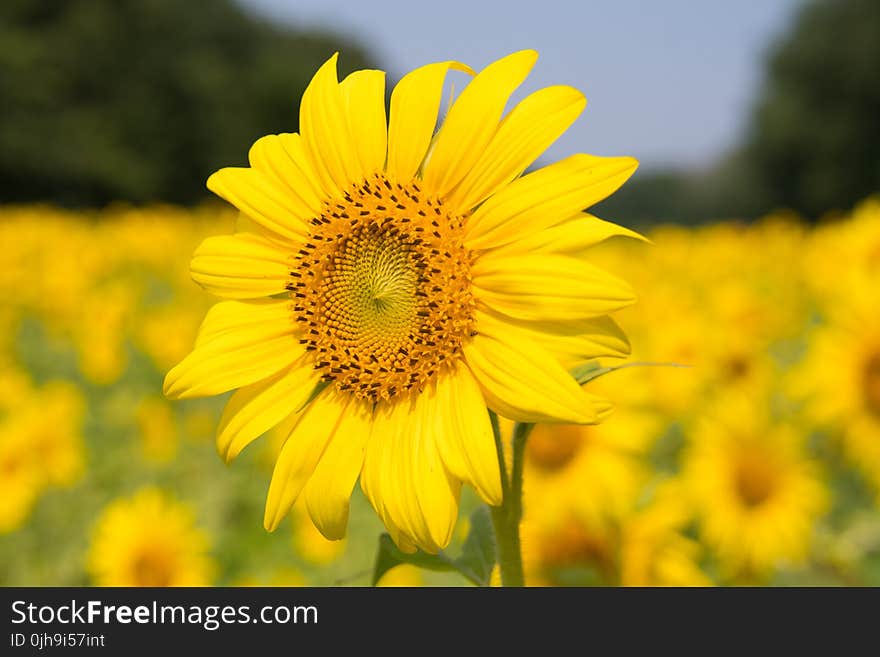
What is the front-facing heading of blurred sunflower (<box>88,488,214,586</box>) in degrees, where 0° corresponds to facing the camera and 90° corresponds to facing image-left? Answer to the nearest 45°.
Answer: approximately 0°

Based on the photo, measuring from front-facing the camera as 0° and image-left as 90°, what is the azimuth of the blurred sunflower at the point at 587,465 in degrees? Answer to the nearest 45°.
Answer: approximately 0°

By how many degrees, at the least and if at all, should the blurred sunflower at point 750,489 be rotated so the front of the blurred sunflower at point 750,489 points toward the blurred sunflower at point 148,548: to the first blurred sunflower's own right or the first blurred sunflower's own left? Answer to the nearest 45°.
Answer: approximately 90° to the first blurred sunflower's own right

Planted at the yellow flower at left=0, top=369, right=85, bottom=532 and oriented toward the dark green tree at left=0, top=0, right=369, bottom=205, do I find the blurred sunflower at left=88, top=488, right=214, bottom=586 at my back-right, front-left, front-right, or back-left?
back-right

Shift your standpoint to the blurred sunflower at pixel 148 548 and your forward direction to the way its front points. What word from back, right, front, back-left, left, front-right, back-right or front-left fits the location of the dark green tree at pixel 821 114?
back-left

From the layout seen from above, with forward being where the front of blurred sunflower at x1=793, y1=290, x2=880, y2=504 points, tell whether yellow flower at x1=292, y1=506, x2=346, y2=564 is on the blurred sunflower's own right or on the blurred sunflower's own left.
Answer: on the blurred sunflower's own right
